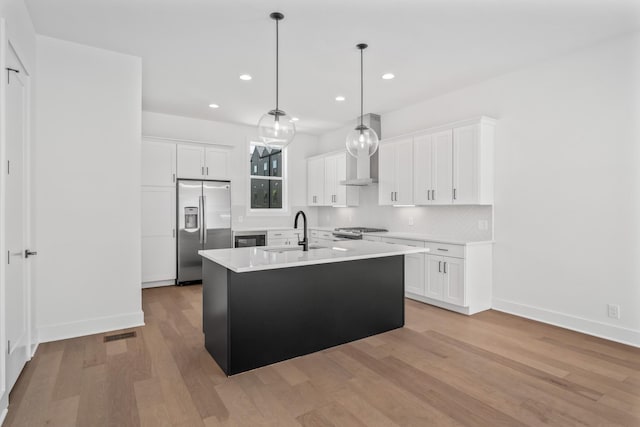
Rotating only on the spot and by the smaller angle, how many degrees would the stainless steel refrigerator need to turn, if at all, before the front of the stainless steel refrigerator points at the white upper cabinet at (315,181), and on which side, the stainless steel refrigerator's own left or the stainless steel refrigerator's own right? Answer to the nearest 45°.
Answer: approximately 90° to the stainless steel refrigerator's own left

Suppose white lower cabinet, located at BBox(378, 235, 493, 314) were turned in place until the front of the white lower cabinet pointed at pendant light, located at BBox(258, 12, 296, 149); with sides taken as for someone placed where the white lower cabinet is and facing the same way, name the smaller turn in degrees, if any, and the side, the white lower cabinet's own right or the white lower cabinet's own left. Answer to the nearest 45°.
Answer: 0° — it already faces it

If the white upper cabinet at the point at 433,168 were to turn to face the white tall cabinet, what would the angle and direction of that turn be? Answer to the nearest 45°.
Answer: approximately 45° to its right

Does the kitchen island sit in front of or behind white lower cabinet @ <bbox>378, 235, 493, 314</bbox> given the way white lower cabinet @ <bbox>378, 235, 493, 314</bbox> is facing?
in front

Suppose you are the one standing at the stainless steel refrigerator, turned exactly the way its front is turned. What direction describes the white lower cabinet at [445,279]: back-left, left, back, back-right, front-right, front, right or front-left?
front-left

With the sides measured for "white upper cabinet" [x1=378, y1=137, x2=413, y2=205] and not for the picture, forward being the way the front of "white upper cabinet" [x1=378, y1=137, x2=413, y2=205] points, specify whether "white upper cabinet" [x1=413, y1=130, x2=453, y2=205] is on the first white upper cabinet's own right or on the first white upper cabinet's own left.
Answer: on the first white upper cabinet's own left

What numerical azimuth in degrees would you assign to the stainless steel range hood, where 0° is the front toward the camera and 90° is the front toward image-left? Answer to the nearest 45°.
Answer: approximately 45°

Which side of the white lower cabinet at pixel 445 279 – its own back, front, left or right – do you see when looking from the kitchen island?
front

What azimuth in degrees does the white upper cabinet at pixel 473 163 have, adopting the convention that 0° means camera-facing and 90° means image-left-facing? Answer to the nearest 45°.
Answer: approximately 45°

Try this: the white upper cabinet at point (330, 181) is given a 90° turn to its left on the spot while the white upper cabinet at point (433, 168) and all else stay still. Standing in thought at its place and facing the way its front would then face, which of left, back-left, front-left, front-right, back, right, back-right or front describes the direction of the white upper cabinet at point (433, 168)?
front
